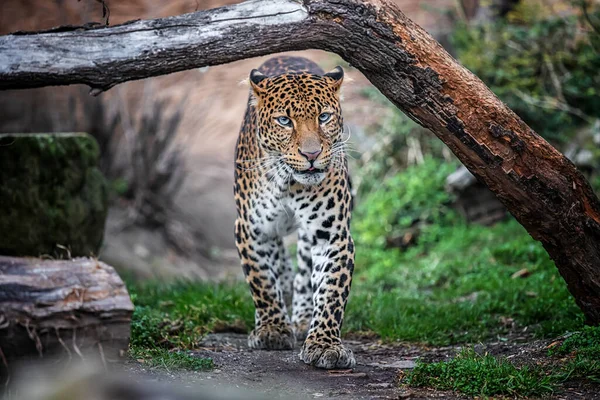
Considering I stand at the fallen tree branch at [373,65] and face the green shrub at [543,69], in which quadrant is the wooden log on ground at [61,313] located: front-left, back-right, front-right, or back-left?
back-left

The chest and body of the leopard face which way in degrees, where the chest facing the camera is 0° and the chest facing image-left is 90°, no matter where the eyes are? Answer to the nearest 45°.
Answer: approximately 0°

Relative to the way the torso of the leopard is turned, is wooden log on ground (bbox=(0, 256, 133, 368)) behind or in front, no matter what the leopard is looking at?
in front

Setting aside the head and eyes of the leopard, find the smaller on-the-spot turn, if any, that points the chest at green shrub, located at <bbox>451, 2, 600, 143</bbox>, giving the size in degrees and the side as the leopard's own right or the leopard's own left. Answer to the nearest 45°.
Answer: approximately 135° to the leopard's own left
